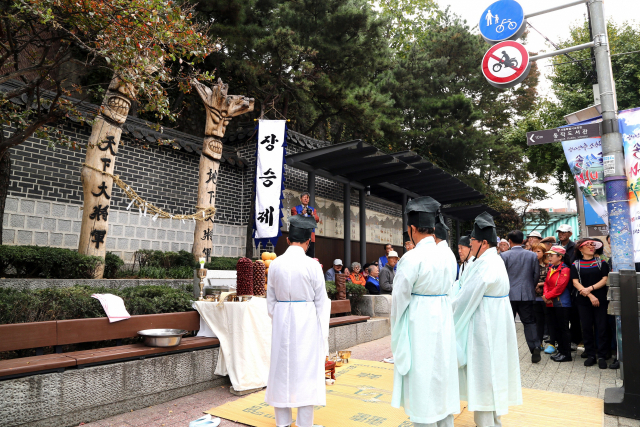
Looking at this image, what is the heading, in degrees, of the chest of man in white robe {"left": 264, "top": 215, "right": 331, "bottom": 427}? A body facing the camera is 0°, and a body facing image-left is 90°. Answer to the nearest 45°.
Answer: approximately 180°

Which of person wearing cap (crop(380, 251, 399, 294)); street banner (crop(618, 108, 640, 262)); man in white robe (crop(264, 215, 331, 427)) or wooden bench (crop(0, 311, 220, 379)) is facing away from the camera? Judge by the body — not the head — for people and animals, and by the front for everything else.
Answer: the man in white robe

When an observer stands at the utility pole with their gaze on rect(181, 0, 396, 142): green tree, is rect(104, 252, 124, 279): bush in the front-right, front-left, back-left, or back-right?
front-left

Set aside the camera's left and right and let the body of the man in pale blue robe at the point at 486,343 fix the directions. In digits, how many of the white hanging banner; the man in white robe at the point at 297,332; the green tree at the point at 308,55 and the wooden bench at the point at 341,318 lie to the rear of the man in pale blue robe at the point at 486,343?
0

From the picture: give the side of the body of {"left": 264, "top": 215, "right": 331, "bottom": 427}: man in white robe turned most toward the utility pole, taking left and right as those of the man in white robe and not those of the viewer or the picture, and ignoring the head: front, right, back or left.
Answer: right

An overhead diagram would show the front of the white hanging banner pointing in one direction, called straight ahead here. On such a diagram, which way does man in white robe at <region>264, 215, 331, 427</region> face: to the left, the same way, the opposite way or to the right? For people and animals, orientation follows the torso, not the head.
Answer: the opposite way

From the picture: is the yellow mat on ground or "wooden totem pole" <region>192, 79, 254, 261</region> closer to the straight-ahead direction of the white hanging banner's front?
the yellow mat on ground

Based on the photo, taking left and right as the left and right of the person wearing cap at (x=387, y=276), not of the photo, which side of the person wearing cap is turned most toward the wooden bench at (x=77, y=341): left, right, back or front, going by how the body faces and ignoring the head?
right

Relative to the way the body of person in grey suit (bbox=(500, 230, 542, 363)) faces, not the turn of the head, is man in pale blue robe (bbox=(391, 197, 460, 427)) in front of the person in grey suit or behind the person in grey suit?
behind

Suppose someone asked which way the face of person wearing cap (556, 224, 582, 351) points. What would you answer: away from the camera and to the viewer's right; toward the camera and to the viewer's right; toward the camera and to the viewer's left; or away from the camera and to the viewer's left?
toward the camera and to the viewer's left

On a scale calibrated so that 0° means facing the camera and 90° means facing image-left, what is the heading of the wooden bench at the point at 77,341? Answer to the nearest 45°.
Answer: approximately 315°

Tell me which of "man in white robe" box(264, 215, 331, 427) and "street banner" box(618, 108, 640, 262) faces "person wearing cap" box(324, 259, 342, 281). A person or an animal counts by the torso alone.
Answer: the man in white robe

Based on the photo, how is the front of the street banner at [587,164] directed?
toward the camera

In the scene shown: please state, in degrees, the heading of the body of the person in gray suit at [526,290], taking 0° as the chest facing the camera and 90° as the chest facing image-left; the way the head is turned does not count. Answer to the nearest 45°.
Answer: approximately 180°

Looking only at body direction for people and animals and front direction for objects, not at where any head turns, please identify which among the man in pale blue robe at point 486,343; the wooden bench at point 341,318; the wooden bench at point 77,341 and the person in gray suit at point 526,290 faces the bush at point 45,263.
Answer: the man in pale blue robe

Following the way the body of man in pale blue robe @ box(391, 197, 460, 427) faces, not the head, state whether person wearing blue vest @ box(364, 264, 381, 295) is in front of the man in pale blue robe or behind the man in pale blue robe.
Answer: in front

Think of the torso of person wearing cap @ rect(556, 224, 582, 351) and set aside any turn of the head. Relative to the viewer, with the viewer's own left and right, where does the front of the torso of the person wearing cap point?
facing the viewer and to the left of the viewer
